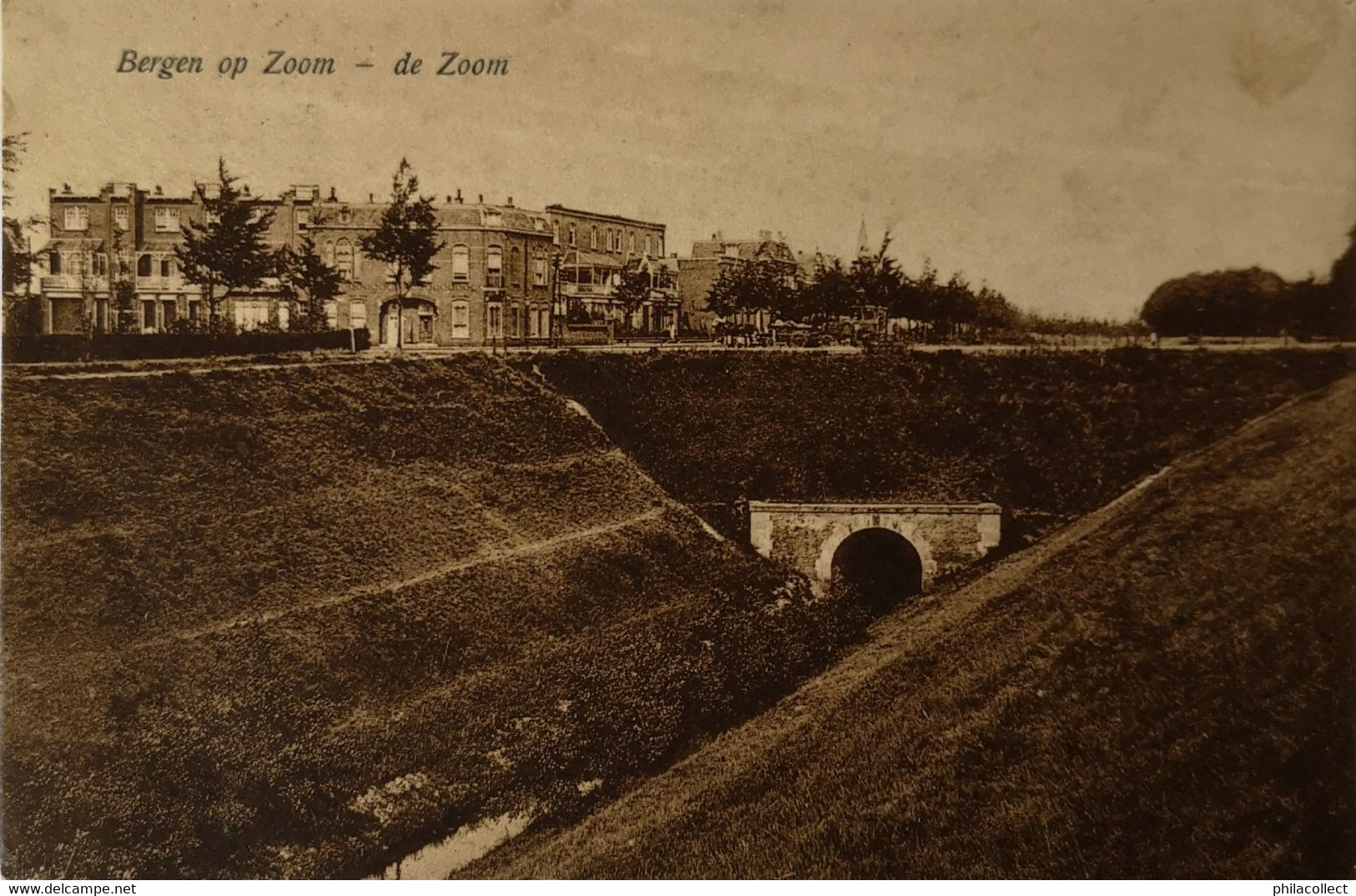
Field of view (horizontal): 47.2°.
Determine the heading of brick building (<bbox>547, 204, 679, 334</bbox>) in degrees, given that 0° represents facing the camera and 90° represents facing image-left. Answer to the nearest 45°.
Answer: approximately 315°

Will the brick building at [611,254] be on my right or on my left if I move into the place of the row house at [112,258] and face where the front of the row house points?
on my left

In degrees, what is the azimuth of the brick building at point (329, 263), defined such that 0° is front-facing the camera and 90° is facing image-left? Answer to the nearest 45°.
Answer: approximately 0°
